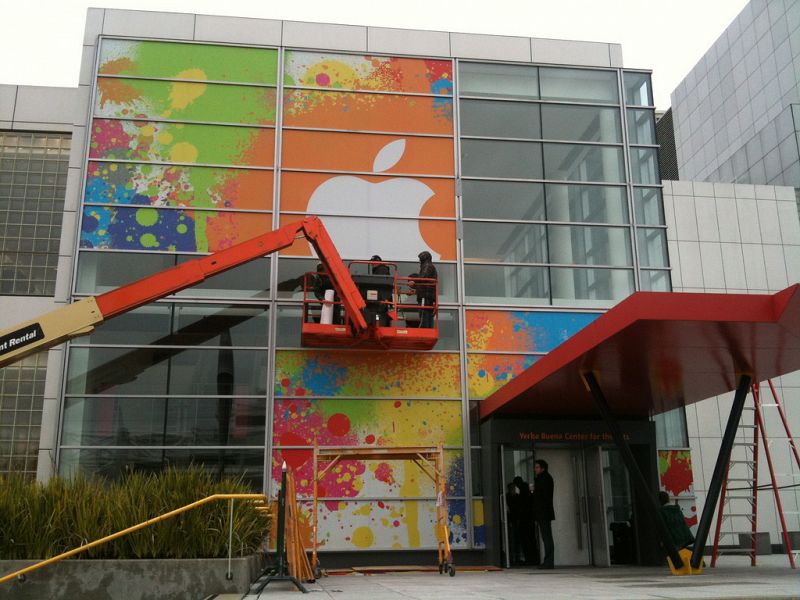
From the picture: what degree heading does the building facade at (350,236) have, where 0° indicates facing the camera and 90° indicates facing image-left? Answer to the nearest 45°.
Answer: approximately 0°

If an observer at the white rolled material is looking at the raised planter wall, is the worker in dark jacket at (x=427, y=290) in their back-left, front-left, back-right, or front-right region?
back-left

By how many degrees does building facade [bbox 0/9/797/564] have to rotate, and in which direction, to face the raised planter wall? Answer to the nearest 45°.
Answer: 0° — it already faces it
